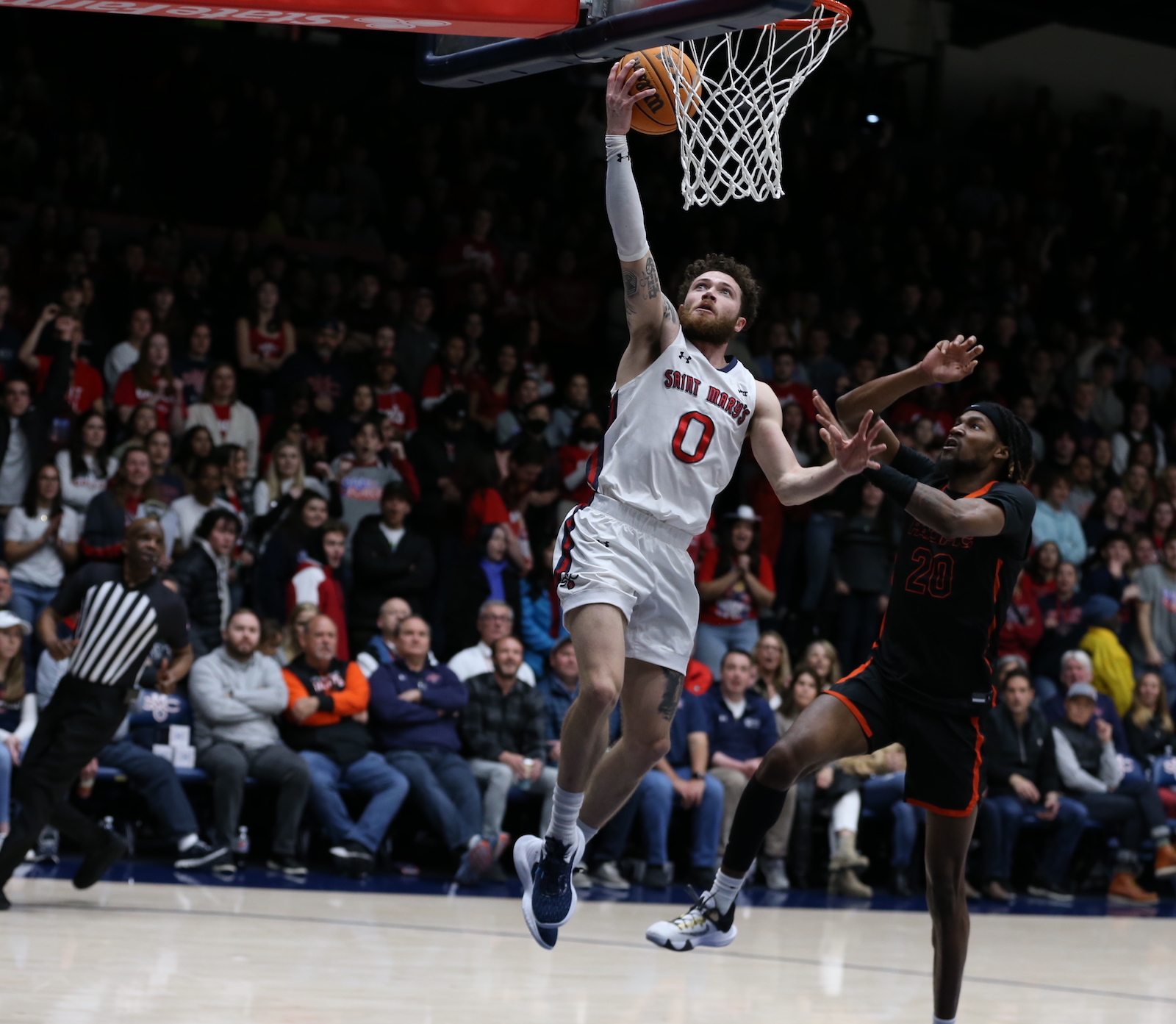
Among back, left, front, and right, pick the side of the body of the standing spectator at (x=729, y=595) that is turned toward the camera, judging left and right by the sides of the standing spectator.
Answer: front

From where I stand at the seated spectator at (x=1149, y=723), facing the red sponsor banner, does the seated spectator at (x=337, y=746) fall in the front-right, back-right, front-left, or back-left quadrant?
front-right

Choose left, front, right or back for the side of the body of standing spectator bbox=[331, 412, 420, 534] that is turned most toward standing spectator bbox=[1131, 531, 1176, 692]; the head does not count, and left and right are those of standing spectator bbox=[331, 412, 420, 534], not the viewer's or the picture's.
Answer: left

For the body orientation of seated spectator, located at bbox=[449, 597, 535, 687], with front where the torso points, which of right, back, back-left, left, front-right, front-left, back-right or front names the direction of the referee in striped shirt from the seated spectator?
front-right

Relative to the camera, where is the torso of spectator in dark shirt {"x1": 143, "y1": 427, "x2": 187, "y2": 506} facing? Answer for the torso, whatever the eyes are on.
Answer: toward the camera

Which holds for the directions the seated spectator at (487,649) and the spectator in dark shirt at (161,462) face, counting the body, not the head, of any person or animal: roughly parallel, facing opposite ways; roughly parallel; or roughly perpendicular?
roughly parallel

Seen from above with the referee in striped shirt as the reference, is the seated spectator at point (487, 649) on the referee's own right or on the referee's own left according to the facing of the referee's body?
on the referee's own left

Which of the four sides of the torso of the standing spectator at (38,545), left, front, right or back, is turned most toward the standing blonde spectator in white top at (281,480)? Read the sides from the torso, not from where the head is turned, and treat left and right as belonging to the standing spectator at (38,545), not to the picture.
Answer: left

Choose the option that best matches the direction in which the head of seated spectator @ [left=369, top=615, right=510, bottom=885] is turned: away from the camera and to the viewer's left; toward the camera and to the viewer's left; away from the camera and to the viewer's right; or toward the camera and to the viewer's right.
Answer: toward the camera and to the viewer's right

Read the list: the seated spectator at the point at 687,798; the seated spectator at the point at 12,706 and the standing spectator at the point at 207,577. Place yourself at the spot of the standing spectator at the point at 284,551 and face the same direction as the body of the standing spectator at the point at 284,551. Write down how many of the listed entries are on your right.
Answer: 2

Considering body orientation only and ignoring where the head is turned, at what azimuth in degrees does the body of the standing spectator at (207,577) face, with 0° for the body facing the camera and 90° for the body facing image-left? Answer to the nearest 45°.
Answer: approximately 315°

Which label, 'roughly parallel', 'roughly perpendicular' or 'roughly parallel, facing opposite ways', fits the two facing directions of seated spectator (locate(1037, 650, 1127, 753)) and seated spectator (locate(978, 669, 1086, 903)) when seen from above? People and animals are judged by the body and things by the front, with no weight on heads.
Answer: roughly parallel

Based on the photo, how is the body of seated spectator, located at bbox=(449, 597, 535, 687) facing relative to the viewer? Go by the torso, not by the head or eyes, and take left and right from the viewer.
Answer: facing the viewer
